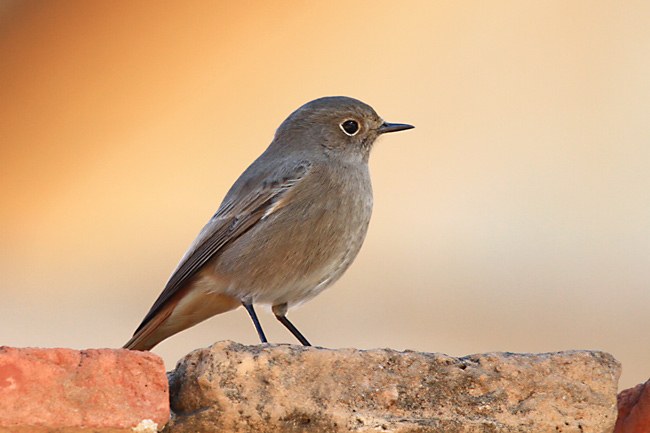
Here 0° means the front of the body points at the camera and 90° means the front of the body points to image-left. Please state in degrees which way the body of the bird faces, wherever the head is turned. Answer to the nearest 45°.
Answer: approximately 270°

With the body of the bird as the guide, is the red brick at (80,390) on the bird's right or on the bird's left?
on the bird's right

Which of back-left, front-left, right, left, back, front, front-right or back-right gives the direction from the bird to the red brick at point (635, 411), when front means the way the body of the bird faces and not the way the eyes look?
front-right
